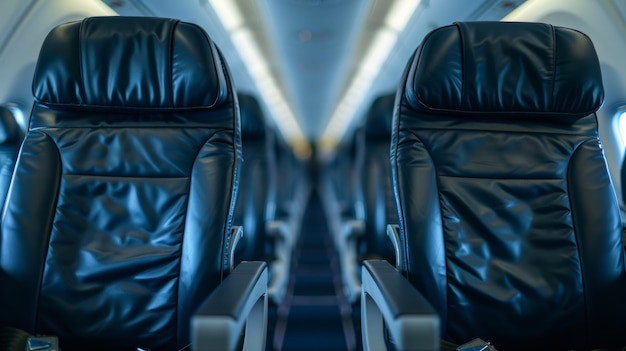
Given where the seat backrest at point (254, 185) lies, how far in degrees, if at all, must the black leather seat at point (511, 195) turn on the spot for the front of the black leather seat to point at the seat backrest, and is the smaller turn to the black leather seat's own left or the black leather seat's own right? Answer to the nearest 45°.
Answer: approximately 135° to the black leather seat's own right

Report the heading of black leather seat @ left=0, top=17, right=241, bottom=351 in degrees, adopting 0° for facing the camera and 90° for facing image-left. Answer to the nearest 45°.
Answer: approximately 0°

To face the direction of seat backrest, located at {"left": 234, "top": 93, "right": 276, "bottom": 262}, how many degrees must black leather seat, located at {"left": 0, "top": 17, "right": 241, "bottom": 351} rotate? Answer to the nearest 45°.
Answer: approximately 135° to its left

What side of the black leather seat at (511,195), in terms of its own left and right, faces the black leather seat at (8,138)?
right

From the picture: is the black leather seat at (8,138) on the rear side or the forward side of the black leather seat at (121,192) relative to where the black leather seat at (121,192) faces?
on the rear side

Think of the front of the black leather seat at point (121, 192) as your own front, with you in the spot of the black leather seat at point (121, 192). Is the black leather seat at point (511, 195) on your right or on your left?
on your left

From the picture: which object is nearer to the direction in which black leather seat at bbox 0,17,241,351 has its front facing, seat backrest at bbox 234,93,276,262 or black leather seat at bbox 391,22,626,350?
the black leather seat

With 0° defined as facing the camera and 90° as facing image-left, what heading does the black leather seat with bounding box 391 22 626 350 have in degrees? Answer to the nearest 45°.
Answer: approximately 0°

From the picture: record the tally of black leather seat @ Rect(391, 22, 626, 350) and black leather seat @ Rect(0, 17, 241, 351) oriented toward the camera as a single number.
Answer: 2
